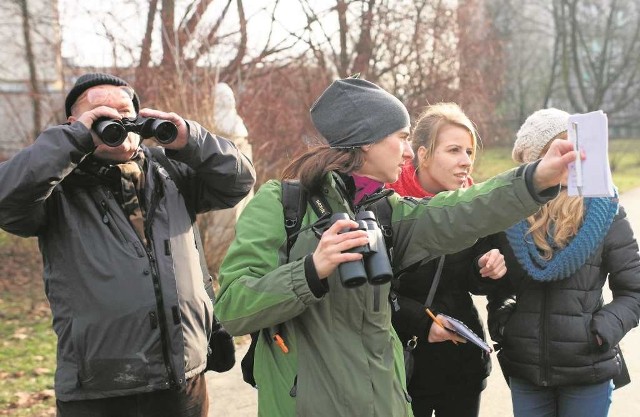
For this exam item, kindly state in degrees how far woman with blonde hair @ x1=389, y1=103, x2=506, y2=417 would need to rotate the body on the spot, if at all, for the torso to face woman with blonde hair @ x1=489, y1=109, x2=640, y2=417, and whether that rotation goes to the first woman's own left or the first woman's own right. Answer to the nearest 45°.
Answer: approximately 45° to the first woman's own left

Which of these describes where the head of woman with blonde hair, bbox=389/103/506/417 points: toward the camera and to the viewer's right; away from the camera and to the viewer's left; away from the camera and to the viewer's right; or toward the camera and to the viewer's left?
toward the camera and to the viewer's right

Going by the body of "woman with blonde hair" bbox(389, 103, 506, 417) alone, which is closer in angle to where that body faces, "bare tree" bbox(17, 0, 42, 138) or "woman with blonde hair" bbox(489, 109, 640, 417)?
the woman with blonde hair

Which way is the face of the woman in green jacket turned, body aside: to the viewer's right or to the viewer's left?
to the viewer's right

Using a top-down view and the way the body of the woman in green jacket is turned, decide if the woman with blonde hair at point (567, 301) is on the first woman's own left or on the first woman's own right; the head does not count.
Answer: on the first woman's own left

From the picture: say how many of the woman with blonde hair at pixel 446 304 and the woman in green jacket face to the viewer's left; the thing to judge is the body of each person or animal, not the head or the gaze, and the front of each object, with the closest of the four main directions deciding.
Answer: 0

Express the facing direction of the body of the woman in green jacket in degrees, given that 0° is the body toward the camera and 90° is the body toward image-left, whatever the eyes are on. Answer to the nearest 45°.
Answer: approximately 315°

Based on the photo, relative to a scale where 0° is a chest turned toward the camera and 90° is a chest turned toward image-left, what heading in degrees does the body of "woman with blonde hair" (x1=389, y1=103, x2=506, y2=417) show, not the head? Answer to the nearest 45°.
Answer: approximately 315°

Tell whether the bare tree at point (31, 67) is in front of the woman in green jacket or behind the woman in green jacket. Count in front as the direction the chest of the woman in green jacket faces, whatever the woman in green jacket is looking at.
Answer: behind

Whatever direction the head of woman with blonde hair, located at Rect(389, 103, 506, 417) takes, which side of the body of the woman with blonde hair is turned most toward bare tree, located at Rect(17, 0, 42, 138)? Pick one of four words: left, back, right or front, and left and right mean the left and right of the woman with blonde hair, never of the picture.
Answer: back
